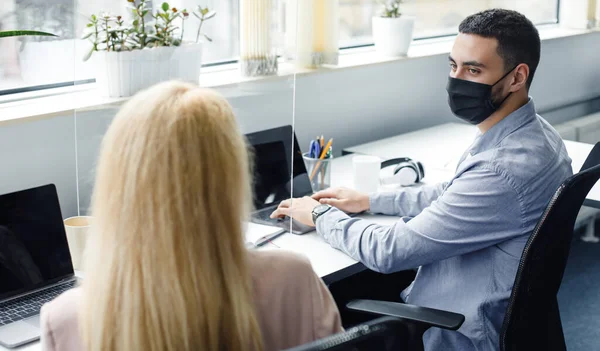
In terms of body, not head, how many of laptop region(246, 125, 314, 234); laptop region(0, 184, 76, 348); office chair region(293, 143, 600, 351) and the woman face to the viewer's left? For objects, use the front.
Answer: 1

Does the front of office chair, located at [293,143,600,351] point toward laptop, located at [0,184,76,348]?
yes

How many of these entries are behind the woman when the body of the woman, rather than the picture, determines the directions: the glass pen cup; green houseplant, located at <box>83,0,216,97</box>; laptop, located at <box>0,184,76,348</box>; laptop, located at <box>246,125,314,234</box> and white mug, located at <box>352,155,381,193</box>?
0

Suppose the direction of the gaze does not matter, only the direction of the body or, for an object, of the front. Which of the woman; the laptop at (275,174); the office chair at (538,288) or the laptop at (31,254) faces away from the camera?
the woman

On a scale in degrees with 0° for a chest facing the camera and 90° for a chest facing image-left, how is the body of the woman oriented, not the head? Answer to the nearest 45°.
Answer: approximately 180°

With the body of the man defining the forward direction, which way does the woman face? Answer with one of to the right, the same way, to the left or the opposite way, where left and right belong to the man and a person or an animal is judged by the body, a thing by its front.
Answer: to the right

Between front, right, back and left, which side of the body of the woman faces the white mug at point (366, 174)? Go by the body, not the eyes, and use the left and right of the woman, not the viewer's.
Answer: front

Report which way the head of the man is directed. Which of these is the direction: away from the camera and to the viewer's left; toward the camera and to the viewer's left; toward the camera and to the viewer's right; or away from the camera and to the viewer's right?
toward the camera and to the viewer's left

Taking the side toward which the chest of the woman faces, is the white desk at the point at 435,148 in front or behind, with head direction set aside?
in front

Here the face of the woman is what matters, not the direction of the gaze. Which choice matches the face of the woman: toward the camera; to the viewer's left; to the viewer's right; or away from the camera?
away from the camera

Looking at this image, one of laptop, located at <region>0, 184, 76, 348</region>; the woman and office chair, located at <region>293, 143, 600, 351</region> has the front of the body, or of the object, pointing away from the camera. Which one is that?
the woman

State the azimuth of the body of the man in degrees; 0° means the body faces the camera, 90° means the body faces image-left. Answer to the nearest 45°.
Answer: approximately 90°

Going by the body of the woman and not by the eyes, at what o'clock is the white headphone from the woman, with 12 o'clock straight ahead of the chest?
The white headphone is roughly at 1 o'clock from the woman.

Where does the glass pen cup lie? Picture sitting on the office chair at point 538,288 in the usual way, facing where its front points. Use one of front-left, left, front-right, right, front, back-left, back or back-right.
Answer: front-right

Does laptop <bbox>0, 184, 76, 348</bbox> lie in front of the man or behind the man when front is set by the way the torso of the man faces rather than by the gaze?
in front

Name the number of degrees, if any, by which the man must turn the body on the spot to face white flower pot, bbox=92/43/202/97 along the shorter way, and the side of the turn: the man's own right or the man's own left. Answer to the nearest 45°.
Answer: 0° — they already face it

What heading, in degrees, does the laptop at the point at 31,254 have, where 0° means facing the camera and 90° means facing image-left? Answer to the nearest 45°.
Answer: approximately 315°

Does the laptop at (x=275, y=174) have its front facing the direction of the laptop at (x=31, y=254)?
no

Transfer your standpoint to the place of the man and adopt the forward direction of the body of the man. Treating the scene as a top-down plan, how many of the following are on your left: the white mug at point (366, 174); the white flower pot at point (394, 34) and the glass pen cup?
0
